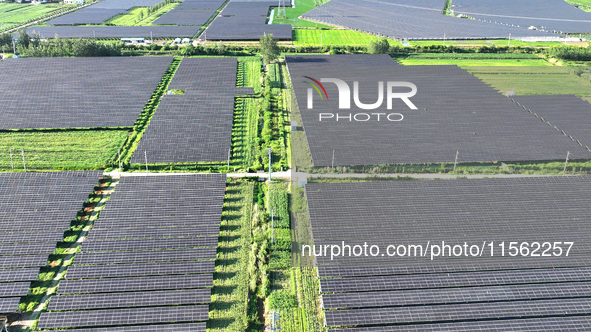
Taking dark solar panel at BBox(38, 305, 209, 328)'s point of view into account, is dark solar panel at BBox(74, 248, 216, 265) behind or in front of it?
behind

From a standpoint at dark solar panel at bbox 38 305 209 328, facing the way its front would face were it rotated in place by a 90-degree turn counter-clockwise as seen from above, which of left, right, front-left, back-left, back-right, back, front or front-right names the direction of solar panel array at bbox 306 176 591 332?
front

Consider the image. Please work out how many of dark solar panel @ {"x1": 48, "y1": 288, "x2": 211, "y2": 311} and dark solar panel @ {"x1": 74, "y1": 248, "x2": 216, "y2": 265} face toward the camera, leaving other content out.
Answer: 2

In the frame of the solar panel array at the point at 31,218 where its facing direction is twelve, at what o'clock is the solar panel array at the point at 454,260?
the solar panel array at the point at 454,260 is roughly at 10 o'clock from the solar panel array at the point at 31,218.

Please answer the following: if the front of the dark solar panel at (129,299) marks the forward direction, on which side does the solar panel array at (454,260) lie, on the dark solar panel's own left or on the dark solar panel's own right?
on the dark solar panel's own left
